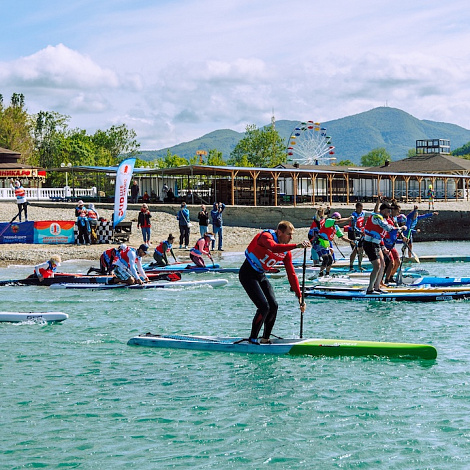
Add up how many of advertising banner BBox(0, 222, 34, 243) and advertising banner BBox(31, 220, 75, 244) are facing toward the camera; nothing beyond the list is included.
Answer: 2

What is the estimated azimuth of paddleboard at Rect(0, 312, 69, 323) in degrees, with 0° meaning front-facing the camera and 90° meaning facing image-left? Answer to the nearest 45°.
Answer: approximately 270°
